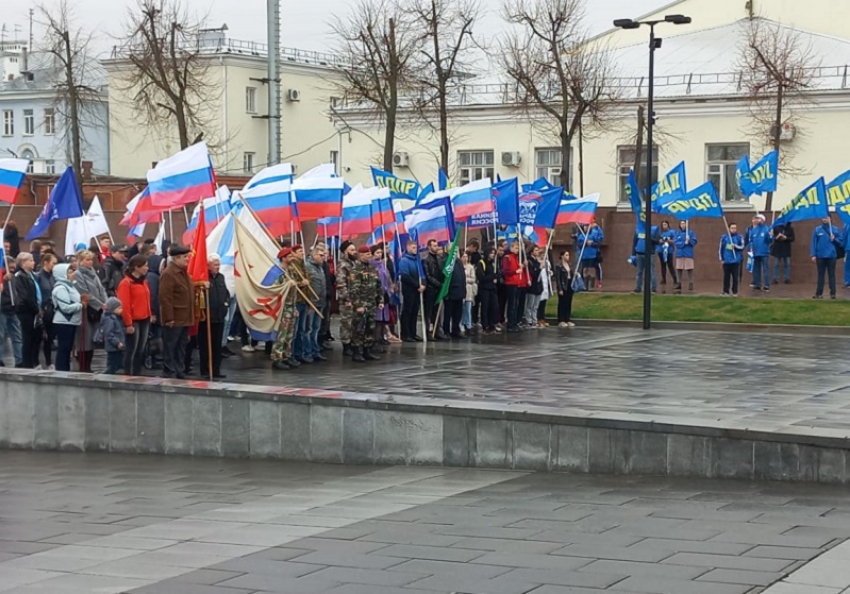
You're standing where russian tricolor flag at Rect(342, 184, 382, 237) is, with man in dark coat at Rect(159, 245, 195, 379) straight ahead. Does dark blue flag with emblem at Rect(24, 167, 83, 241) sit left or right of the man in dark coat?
right

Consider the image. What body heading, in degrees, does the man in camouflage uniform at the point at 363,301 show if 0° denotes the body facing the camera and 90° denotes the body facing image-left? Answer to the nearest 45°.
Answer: approximately 315°

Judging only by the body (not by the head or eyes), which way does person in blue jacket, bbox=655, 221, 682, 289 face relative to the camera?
toward the camera

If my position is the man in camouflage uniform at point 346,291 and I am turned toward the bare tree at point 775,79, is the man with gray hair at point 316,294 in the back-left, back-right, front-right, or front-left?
back-left

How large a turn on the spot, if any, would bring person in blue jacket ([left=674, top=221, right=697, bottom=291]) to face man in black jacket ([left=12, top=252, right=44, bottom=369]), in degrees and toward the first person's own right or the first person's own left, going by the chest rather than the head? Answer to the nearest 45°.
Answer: approximately 45° to the first person's own right

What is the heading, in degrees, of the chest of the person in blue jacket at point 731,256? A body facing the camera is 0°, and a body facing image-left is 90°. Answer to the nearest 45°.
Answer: approximately 0°

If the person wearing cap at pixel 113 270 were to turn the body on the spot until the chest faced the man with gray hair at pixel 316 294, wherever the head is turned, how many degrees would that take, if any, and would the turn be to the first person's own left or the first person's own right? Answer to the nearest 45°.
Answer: approximately 45° to the first person's own left

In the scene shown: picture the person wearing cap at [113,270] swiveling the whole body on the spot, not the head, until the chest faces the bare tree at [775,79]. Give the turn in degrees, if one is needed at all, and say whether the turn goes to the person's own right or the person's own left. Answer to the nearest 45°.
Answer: approximately 90° to the person's own left

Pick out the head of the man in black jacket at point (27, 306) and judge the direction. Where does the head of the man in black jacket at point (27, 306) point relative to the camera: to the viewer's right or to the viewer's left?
to the viewer's right

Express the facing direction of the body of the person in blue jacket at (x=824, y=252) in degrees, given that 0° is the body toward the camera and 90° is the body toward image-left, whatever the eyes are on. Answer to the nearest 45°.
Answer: approximately 0°

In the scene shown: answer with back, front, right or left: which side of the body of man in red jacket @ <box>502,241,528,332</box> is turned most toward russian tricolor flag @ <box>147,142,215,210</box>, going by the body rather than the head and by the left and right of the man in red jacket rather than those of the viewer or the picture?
right
